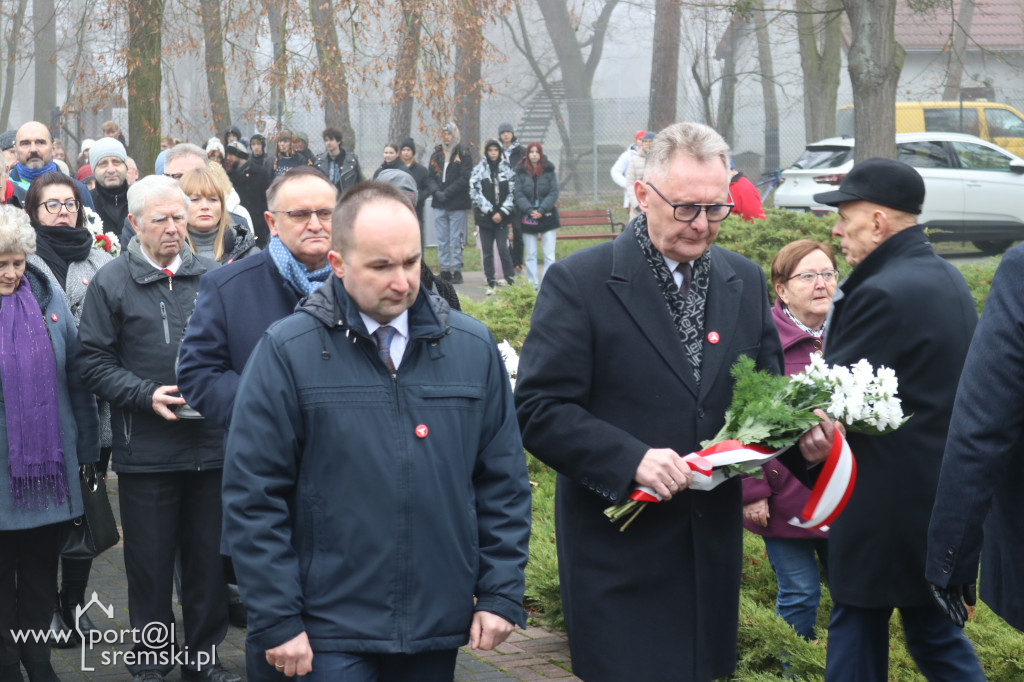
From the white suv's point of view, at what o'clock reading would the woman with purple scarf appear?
The woman with purple scarf is roughly at 5 o'clock from the white suv.

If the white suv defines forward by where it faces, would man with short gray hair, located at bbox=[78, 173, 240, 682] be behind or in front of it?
behind

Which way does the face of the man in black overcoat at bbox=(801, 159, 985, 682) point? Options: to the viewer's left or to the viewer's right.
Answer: to the viewer's left

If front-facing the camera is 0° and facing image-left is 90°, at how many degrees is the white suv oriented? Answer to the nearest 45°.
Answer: approximately 225°

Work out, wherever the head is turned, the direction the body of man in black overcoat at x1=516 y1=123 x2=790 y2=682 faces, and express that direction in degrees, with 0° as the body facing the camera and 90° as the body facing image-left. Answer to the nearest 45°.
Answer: approximately 315°

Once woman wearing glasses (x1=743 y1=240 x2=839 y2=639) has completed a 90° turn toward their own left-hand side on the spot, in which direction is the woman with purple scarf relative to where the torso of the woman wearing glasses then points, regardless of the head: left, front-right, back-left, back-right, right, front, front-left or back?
back-left

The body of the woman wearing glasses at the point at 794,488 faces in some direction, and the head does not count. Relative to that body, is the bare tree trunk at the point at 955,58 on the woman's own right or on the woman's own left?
on the woman's own left

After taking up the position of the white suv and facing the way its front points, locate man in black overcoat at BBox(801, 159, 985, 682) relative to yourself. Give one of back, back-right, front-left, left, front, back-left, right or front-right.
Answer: back-right

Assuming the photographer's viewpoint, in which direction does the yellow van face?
facing to the right of the viewer
